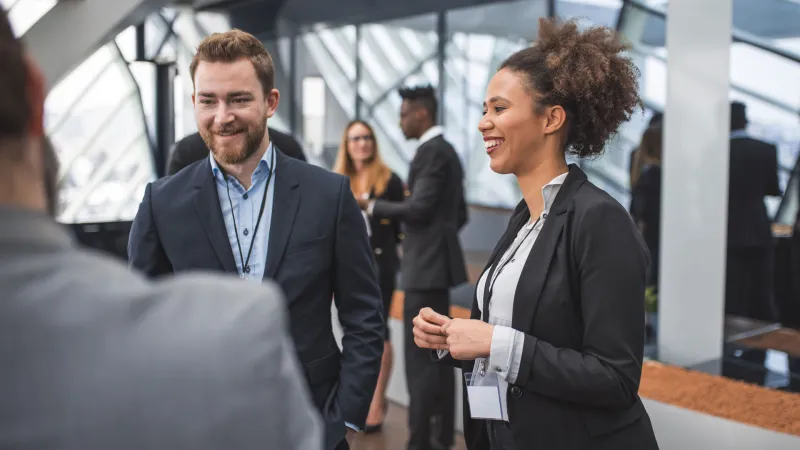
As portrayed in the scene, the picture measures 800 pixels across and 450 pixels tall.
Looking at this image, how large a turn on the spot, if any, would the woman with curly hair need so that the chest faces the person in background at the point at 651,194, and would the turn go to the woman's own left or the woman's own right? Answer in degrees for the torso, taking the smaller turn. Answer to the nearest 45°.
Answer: approximately 90° to the woman's own right

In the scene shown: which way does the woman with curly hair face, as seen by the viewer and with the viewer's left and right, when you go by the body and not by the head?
facing to the left of the viewer

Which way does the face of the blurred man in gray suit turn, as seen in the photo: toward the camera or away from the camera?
away from the camera

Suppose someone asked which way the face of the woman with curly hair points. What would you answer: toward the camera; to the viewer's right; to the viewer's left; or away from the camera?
to the viewer's left

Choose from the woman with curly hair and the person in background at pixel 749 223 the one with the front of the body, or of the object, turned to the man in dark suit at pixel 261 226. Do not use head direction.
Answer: the woman with curly hair

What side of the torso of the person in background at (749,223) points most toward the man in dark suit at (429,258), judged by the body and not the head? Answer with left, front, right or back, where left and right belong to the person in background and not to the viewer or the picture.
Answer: left

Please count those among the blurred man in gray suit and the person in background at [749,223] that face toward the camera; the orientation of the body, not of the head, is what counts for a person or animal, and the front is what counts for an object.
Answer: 0

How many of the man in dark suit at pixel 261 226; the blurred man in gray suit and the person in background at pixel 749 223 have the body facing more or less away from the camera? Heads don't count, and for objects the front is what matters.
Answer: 2

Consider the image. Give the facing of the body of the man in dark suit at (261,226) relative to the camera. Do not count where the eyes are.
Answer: toward the camera

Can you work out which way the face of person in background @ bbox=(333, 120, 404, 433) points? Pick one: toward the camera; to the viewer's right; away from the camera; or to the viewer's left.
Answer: toward the camera

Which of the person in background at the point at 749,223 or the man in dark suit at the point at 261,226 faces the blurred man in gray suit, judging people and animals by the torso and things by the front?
the man in dark suit

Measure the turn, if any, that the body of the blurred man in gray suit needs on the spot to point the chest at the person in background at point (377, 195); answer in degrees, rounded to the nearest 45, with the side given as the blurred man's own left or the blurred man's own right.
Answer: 0° — they already face them

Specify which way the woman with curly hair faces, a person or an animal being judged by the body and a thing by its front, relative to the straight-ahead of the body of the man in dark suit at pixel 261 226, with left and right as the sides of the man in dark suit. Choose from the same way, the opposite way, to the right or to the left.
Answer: to the right

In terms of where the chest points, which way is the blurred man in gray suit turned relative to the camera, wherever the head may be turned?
away from the camera

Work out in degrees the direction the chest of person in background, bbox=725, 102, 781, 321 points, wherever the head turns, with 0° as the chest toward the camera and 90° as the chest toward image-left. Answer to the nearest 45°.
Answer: approximately 180°

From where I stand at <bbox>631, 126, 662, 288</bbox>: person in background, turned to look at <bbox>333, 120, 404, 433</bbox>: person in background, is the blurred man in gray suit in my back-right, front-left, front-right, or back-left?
front-left

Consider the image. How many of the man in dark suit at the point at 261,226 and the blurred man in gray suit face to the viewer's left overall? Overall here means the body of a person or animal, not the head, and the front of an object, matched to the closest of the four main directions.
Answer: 0

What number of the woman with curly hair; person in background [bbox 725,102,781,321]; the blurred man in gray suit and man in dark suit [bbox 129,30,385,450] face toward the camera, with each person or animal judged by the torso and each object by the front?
1

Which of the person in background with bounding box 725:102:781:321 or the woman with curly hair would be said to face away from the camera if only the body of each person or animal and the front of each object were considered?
the person in background

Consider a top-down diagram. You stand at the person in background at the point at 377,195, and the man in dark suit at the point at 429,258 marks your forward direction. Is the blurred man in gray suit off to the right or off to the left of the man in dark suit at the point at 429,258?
right
